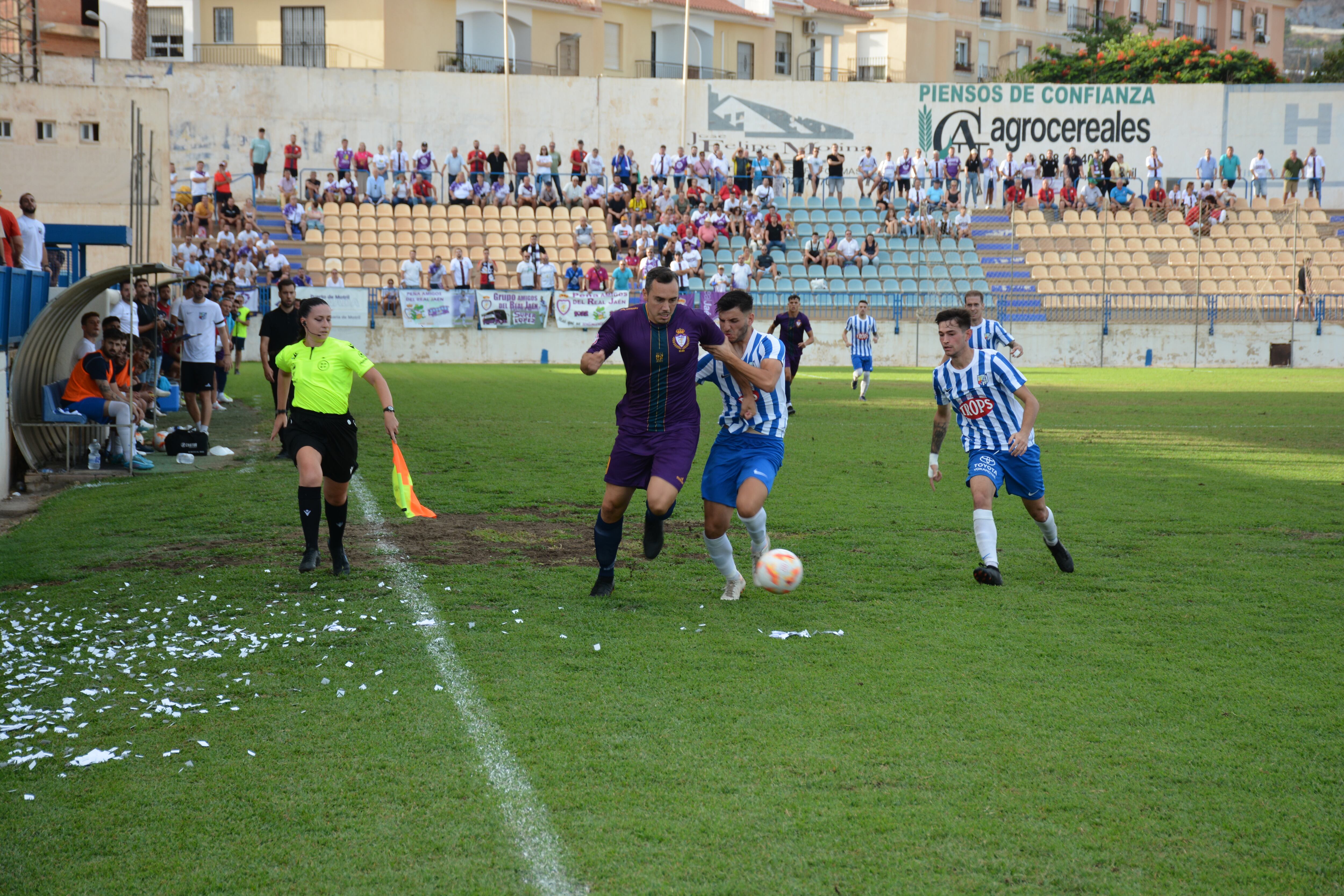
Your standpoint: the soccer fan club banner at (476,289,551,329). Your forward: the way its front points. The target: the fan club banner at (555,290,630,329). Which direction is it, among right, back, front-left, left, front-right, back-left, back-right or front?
left

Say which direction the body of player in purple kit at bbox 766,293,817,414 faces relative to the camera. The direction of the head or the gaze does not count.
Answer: toward the camera

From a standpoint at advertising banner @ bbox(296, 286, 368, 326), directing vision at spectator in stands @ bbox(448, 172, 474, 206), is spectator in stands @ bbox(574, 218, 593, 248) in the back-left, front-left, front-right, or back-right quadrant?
front-right

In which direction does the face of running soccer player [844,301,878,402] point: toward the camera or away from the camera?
toward the camera

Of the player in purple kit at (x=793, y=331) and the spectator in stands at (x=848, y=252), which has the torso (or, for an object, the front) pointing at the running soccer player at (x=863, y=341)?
the spectator in stands

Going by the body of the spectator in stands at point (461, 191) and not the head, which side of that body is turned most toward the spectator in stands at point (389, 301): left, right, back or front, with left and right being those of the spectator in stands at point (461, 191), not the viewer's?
front

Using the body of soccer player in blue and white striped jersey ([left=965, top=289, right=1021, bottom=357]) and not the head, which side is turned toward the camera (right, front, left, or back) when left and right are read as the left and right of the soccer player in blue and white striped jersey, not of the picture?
front

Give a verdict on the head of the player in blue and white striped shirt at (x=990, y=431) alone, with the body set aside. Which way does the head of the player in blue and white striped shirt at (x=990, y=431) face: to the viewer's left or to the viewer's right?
to the viewer's left

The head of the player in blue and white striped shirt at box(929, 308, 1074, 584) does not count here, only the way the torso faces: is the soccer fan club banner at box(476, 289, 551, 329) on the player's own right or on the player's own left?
on the player's own right

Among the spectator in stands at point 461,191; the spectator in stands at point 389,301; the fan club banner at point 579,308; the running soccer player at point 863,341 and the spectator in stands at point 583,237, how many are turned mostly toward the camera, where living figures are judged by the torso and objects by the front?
5

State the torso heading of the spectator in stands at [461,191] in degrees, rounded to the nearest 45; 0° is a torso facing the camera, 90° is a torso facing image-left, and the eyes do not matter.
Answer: approximately 0°

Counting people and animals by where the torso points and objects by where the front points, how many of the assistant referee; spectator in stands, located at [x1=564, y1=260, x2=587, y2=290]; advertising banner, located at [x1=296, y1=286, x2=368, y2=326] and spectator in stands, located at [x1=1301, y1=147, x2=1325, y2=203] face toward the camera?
4

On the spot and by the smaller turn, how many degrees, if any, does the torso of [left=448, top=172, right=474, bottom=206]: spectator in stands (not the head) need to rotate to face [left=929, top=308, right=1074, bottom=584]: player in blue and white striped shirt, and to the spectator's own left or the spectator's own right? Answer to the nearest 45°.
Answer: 0° — they already face them

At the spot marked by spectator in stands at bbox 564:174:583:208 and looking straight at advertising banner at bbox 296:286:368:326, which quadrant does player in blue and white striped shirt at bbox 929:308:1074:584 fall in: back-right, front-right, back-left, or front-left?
front-left

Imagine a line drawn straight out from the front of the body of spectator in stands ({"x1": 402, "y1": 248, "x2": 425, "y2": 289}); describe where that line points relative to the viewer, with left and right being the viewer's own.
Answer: facing the viewer

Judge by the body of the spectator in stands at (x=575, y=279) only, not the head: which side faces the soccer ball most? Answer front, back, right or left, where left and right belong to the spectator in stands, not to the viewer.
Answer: front

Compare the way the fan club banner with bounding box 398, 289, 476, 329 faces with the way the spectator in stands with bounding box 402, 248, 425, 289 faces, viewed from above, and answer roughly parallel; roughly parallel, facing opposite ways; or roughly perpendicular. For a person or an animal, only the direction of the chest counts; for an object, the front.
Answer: roughly parallel

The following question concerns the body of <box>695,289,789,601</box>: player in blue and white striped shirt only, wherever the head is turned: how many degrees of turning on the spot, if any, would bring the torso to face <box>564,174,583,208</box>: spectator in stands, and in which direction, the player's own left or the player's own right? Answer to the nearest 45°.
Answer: approximately 135° to the player's own right

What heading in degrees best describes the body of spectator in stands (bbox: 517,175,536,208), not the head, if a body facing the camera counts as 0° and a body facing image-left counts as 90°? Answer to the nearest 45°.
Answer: approximately 0°

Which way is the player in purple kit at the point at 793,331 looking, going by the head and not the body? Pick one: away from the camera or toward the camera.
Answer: toward the camera

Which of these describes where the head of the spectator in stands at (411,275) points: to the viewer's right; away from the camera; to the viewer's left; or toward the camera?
toward the camera

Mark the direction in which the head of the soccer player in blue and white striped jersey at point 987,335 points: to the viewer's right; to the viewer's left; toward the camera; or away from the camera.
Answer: toward the camera
